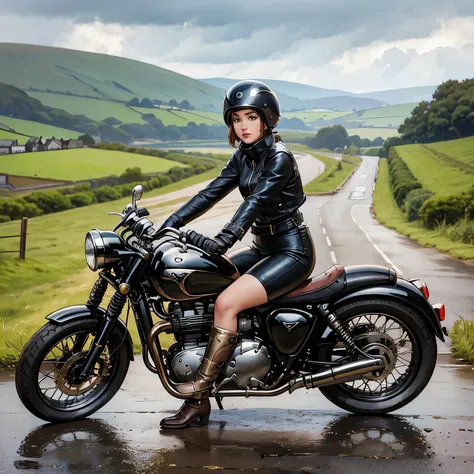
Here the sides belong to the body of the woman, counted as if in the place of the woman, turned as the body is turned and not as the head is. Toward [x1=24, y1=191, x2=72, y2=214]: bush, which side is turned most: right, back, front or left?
right

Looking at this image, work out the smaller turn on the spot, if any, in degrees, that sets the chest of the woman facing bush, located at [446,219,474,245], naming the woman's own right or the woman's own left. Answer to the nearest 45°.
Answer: approximately 180°

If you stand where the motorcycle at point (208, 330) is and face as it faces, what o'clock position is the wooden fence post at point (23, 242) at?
The wooden fence post is roughly at 2 o'clock from the motorcycle.

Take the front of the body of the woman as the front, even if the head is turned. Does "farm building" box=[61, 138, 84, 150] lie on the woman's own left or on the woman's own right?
on the woman's own right

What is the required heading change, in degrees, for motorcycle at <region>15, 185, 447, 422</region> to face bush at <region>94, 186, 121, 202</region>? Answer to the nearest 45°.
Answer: approximately 90° to its right

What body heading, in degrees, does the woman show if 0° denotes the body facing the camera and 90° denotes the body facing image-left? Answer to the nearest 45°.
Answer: approximately 45°

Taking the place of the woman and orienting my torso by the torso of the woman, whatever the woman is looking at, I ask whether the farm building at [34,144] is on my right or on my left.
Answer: on my right

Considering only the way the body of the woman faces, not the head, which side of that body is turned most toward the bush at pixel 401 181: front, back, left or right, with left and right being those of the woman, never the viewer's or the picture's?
back

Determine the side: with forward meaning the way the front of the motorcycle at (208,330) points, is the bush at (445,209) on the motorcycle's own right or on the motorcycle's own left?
on the motorcycle's own right

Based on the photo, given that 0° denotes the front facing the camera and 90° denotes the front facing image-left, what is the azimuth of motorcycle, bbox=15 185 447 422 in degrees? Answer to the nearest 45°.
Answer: approximately 90°

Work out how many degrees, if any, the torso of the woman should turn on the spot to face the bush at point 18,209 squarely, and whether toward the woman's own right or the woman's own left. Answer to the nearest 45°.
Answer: approximately 90° to the woman's own right
